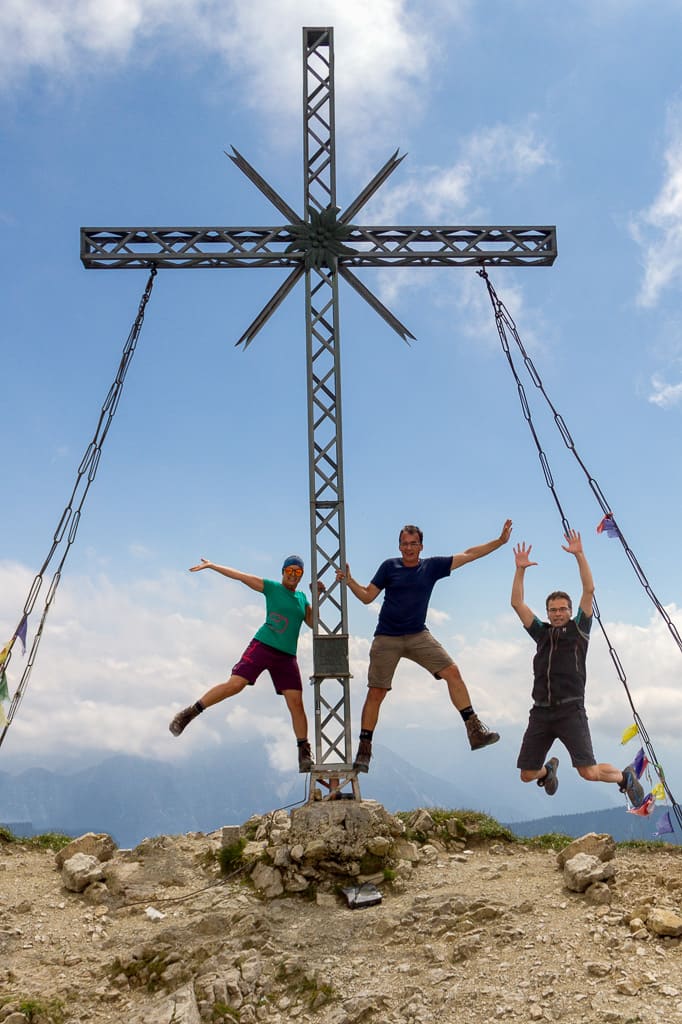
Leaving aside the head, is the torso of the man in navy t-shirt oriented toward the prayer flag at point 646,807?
no

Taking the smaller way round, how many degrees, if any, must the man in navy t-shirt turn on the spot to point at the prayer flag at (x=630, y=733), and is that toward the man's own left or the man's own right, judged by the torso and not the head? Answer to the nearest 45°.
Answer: approximately 90° to the man's own left

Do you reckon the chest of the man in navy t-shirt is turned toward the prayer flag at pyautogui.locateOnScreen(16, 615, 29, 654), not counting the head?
no

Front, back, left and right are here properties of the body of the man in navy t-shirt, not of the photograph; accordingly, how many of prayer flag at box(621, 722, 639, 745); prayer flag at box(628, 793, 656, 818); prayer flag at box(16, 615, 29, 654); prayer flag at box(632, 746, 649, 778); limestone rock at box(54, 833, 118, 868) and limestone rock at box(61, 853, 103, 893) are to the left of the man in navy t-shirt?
3

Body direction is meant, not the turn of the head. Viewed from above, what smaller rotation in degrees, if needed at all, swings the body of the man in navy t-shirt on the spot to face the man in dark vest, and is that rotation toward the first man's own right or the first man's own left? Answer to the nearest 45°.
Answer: approximately 90° to the first man's own left

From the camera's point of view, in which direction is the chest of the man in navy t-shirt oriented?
toward the camera

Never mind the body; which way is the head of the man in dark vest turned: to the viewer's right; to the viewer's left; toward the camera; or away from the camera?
toward the camera

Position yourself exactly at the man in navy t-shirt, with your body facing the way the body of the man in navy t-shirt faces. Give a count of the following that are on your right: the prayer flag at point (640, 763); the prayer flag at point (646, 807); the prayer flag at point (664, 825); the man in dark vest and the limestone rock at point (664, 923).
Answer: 0

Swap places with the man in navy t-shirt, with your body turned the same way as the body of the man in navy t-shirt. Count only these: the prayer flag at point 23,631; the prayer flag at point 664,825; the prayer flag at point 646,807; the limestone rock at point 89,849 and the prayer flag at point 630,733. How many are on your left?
3

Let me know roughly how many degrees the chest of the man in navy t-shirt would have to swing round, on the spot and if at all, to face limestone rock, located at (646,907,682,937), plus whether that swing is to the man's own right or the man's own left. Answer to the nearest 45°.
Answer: approximately 45° to the man's own left

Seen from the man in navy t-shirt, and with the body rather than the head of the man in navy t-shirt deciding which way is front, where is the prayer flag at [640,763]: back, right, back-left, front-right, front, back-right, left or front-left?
left

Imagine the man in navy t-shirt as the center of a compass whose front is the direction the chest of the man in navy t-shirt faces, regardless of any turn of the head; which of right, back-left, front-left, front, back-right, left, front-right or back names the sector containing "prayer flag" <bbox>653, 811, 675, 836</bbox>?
left

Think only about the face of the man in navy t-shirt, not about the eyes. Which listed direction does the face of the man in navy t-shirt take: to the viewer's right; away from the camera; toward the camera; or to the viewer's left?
toward the camera

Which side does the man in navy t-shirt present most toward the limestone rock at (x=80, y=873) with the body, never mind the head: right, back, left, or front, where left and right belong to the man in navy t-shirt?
right
